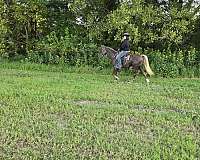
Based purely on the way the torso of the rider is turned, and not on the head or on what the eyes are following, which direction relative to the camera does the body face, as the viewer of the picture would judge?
to the viewer's left
